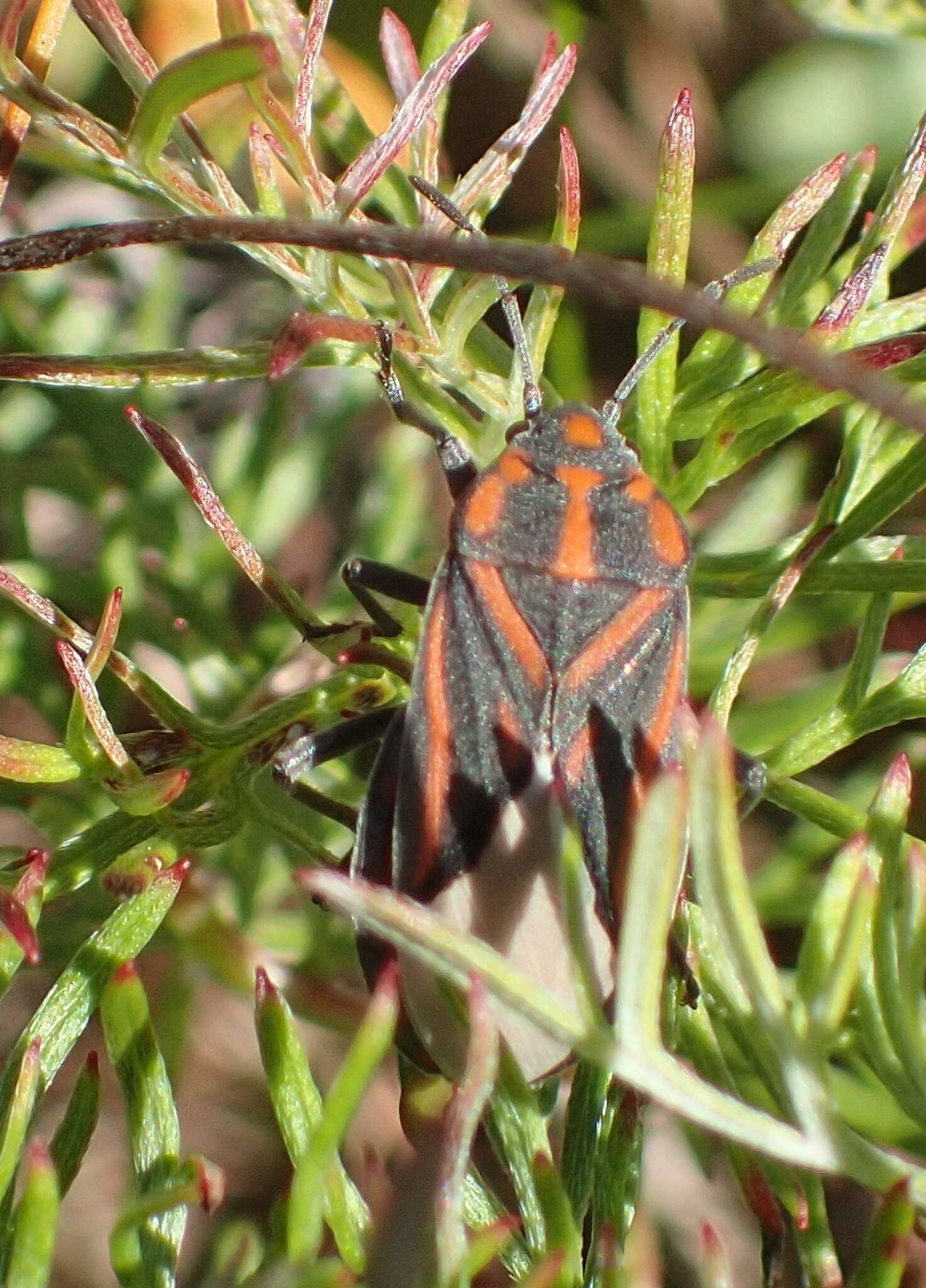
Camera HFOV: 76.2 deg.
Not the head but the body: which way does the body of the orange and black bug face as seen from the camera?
away from the camera
